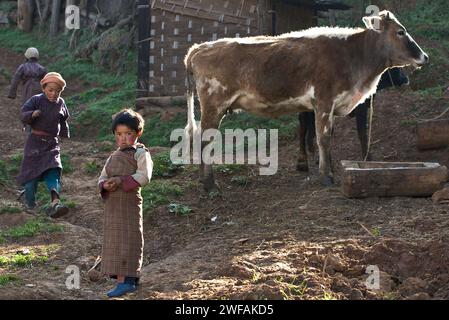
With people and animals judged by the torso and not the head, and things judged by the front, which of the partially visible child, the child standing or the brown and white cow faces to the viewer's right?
the brown and white cow

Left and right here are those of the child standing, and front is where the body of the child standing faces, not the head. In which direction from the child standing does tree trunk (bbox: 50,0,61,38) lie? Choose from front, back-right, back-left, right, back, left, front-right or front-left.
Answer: back-right

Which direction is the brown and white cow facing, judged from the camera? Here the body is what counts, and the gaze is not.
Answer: to the viewer's right

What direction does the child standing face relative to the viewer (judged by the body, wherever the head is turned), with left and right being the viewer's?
facing the viewer and to the left of the viewer

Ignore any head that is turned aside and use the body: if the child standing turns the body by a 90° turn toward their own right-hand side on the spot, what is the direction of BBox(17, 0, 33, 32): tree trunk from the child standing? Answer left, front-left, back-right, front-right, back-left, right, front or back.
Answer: front-right

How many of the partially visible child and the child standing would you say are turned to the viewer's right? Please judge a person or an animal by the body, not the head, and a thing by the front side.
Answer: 0

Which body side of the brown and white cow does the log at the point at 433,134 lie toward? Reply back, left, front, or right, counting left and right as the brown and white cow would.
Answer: front

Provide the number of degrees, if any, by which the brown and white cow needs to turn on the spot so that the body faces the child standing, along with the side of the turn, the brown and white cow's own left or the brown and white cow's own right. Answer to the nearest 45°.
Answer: approximately 90° to the brown and white cow's own right

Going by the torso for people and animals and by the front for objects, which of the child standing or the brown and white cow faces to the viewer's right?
the brown and white cow

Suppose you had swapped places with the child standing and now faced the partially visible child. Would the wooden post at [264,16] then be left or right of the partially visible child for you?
right

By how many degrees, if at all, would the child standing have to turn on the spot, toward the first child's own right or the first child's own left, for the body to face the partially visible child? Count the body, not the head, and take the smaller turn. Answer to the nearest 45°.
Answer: approximately 135° to the first child's own right
